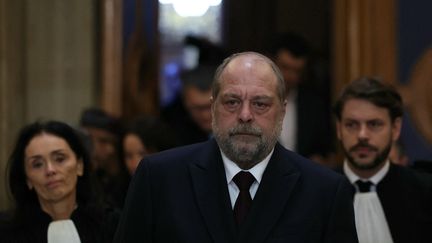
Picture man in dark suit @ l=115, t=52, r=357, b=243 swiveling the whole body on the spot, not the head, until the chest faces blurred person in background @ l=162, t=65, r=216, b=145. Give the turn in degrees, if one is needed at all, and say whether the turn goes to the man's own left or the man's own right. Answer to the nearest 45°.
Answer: approximately 180°

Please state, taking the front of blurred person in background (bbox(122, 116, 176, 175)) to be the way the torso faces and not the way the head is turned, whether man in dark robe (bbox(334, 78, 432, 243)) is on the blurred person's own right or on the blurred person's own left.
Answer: on the blurred person's own left

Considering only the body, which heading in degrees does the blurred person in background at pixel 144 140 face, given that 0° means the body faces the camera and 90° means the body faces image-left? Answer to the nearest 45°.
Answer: approximately 45°

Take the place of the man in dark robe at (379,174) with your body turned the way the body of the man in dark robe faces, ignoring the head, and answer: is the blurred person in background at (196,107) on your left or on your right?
on your right

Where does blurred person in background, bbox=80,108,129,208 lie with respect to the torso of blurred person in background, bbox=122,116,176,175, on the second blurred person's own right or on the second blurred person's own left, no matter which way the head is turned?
on the second blurred person's own right

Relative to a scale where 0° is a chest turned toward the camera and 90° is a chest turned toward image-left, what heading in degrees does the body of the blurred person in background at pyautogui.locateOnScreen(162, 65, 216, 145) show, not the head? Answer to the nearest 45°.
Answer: approximately 315°

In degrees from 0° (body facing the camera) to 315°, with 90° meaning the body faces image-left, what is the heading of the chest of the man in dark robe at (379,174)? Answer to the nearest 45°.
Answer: approximately 45°

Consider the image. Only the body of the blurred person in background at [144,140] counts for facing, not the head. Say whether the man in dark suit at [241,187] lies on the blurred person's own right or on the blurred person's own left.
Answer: on the blurred person's own left

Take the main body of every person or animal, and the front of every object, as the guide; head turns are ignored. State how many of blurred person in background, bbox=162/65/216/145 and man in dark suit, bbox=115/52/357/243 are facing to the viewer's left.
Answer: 0

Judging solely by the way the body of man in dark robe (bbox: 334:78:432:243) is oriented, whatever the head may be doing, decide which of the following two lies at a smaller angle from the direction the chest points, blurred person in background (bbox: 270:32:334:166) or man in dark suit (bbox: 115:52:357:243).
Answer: the man in dark suit
